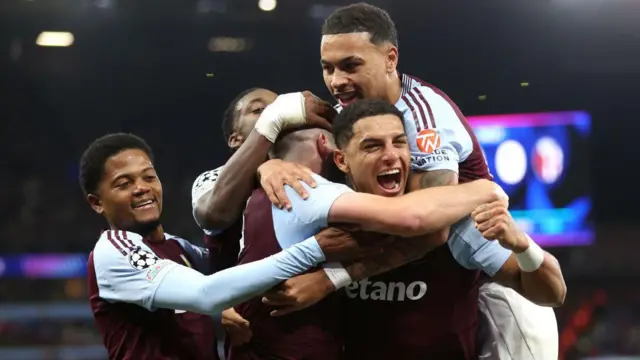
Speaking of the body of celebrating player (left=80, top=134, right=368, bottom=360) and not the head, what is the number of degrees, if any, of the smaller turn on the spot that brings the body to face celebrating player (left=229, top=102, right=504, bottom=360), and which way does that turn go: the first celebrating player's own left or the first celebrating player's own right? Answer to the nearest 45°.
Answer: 0° — they already face them

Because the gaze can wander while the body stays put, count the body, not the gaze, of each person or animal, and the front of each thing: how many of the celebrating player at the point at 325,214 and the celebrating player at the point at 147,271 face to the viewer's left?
0

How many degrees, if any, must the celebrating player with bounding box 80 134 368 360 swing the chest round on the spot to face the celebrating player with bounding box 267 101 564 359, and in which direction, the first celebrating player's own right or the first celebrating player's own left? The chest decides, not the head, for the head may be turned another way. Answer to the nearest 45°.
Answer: approximately 45° to the first celebrating player's own left

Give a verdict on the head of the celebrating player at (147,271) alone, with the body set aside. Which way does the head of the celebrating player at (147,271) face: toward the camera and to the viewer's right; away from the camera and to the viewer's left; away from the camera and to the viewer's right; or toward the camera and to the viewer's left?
toward the camera and to the viewer's right
